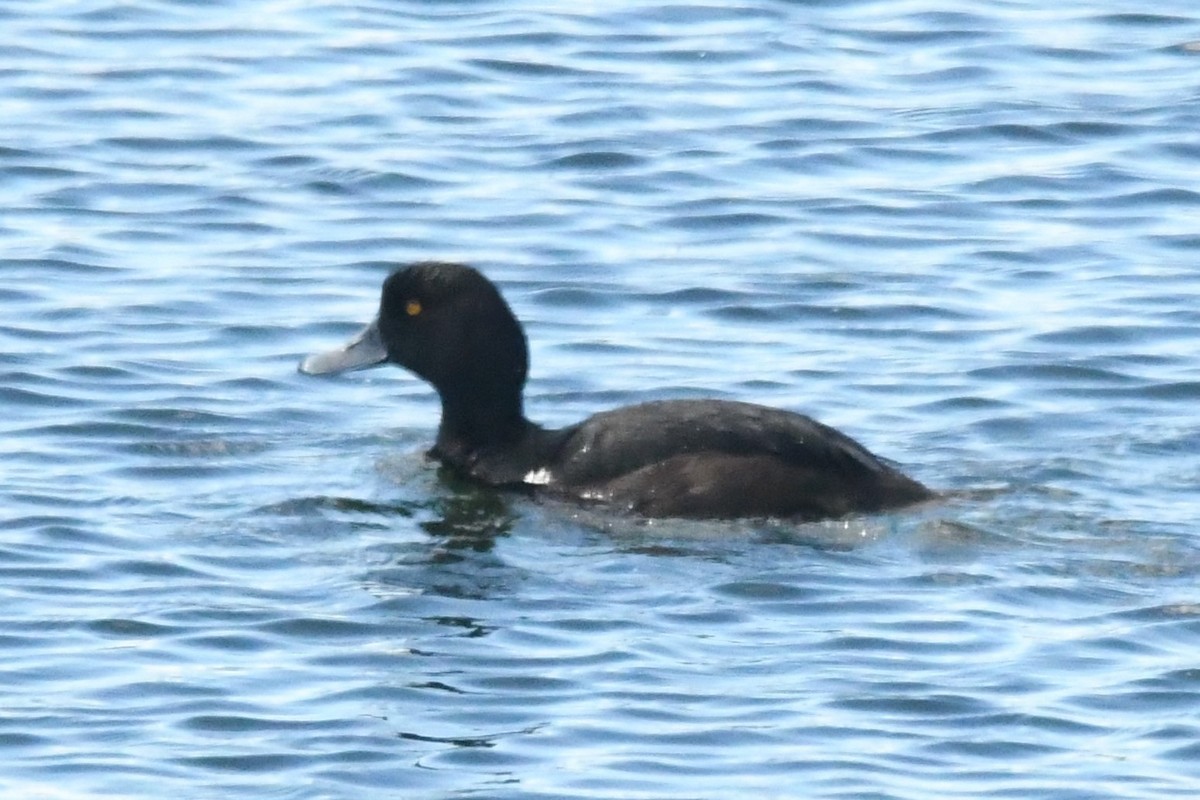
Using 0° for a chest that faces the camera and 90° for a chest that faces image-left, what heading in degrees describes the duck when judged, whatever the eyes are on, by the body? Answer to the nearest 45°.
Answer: approximately 90°
